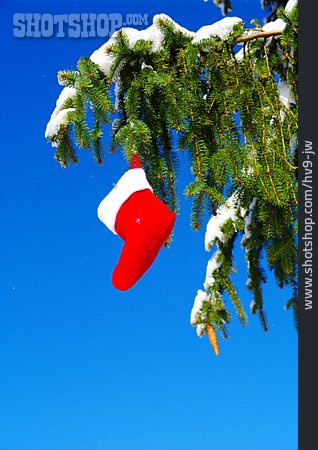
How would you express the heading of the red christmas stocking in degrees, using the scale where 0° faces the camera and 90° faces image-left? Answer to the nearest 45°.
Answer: approximately 90°
